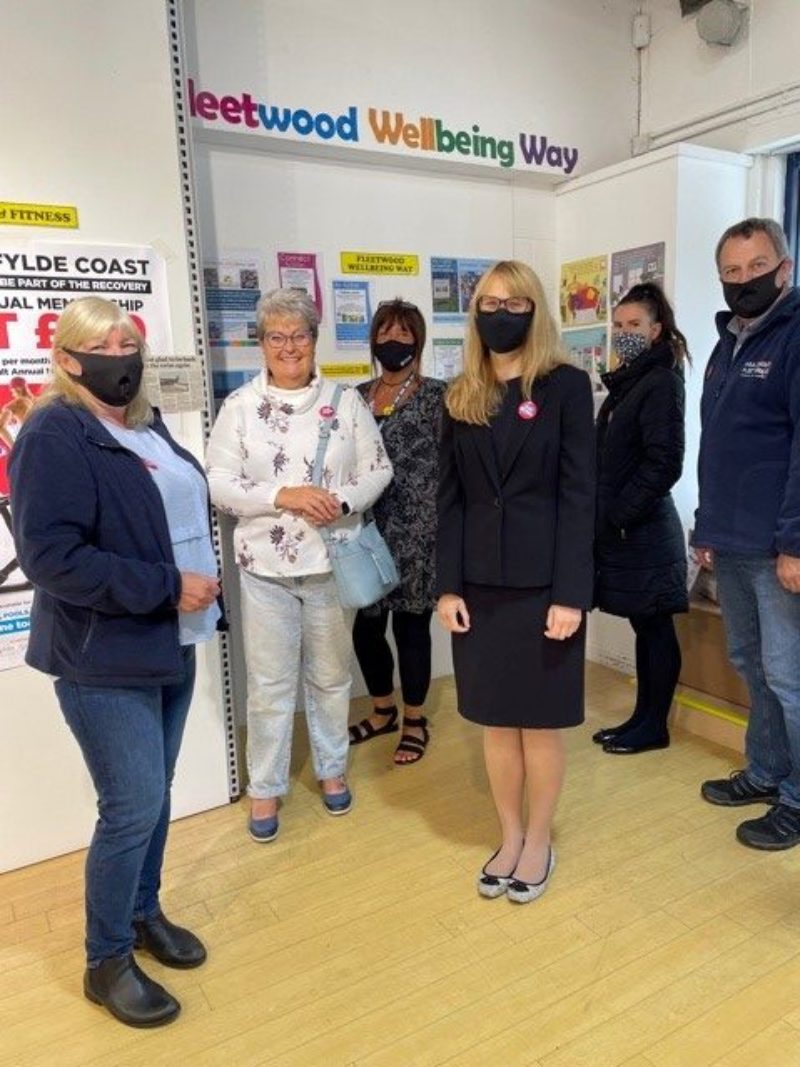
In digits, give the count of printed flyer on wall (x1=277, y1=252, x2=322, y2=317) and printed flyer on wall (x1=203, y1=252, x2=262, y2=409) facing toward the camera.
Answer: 2

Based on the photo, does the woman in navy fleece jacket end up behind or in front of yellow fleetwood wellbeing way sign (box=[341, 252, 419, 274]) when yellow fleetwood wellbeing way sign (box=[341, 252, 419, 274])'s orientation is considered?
in front

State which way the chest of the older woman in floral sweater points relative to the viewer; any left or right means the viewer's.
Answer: facing the viewer

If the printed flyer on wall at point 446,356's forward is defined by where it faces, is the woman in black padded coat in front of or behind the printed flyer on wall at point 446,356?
in front

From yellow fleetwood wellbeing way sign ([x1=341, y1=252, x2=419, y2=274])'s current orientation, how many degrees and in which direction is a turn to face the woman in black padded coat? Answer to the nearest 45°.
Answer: approximately 45° to its left

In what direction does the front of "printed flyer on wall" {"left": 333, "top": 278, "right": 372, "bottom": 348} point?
toward the camera

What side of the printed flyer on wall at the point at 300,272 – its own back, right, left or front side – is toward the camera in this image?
front

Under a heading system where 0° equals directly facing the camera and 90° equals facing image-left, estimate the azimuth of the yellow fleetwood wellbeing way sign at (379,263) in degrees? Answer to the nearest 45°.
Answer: approximately 0°

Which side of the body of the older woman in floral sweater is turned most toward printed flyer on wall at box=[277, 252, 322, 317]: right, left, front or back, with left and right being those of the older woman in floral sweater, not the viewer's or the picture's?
back

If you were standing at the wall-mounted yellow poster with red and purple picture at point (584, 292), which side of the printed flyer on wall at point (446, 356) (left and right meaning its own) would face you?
left

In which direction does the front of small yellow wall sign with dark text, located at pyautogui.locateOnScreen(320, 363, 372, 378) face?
toward the camera
